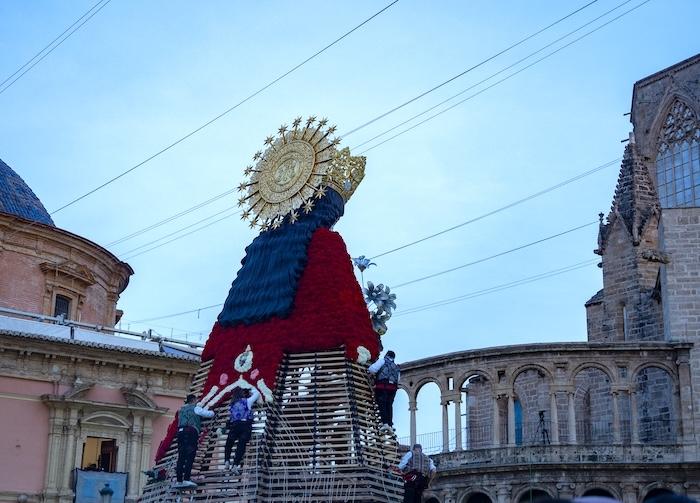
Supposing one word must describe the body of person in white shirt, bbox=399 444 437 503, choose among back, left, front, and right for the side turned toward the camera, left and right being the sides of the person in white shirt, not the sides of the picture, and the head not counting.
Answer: back

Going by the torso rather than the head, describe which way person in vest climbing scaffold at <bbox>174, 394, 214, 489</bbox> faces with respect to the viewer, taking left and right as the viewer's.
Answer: facing away from the viewer and to the right of the viewer

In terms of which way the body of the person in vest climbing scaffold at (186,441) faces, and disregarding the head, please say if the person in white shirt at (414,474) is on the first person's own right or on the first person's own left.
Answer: on the first person's own right

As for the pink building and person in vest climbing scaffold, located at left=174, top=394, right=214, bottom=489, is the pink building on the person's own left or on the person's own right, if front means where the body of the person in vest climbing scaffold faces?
on the person's own left

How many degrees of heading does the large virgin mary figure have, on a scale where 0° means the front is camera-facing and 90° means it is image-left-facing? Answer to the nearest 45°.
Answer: approximately 225°

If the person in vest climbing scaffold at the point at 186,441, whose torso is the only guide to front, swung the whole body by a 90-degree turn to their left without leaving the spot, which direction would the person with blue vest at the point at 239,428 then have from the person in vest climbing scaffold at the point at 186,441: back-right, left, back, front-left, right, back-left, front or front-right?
back

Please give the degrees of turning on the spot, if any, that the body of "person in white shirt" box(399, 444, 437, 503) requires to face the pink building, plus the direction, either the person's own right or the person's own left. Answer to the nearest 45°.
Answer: approximately 45° to the person's own left
